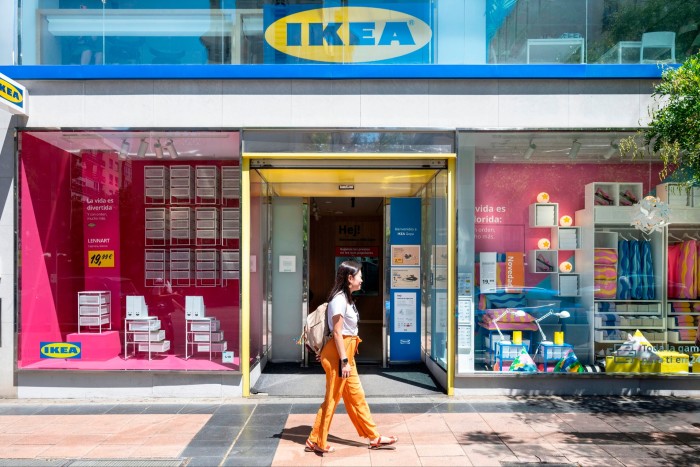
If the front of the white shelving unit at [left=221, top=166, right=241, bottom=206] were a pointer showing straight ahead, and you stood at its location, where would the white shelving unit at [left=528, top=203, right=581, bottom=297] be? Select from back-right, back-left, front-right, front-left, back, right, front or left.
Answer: left

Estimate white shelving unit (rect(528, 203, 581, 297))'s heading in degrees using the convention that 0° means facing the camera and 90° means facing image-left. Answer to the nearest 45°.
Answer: approximately 0°

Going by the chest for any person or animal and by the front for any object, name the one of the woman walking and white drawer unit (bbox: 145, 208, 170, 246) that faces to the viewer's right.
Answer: the woman walking

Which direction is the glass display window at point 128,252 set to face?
toward the camera

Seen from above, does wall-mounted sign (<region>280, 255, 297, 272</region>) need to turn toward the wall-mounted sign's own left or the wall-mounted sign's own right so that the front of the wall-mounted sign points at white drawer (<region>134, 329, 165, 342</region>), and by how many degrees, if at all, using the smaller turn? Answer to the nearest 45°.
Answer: approximately 45° to the wall-mounted sign's own right

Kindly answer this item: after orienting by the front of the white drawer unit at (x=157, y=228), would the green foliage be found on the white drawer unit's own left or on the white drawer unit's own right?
on the white drawer unit's own left

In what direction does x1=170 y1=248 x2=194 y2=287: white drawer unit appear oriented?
toward the camera

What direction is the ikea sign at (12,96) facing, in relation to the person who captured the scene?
facing the viewer and to the right of the viewer

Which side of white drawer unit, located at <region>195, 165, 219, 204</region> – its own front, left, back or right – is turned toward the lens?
front
